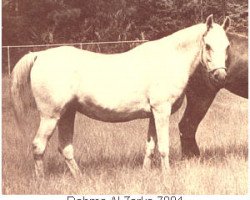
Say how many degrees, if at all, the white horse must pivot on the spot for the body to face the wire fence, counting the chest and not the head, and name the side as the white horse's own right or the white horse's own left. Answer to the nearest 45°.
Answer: approximately 135° to the white horse's own left

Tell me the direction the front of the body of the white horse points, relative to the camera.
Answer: to the viewer's right
